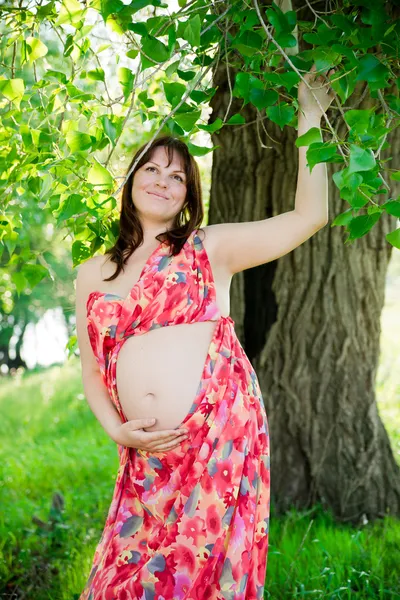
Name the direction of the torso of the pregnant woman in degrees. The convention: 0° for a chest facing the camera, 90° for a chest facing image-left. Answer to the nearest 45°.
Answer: approximately 45°

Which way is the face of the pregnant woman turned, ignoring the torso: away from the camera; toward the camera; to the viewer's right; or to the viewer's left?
toward the camera
